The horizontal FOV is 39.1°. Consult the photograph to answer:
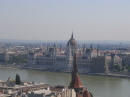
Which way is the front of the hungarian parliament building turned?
toward the camera
